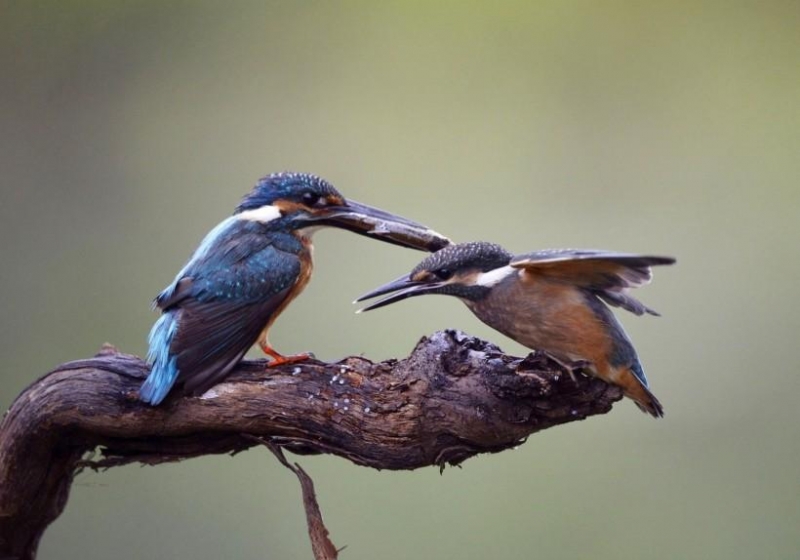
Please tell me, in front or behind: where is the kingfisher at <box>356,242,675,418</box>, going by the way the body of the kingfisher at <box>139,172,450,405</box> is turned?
in front

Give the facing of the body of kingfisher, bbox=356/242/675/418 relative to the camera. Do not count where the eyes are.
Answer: to the viewer's left

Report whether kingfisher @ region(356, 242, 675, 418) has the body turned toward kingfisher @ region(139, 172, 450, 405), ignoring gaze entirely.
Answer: yes

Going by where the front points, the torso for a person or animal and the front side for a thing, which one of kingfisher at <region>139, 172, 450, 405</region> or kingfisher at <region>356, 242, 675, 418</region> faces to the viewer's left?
kingfisher at <region>356, 242, 675, 418</region>

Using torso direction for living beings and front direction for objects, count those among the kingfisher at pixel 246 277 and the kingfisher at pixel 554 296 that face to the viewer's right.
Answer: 1

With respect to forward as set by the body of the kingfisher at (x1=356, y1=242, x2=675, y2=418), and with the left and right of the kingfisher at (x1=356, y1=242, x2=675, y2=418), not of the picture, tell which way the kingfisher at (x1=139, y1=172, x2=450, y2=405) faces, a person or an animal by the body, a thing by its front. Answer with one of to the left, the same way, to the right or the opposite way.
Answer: the opposite way

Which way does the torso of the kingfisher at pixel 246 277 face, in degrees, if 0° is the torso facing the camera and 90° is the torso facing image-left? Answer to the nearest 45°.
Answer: approximately 270°
